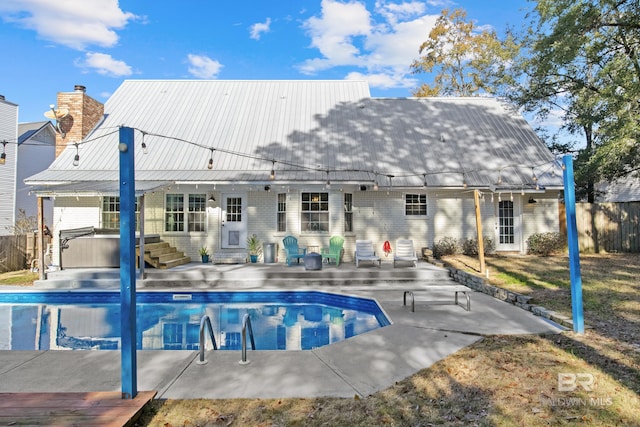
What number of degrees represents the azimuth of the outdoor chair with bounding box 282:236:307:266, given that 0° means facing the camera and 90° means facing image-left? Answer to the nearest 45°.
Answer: approximately 315°

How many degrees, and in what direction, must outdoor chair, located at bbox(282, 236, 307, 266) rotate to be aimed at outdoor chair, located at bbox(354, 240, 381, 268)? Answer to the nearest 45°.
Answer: approximately 45° to its left

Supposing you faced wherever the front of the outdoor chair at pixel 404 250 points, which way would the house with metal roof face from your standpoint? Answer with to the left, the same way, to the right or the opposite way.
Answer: the opposite way

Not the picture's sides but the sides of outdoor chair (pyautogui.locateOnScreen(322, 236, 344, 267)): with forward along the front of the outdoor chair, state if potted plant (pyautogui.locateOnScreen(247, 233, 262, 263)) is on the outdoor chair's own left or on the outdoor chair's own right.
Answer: on the outdoor chair's own right

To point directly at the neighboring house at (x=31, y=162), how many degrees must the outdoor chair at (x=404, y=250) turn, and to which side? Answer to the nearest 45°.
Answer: approximately 90° to its right

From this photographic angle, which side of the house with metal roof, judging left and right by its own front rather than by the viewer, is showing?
back

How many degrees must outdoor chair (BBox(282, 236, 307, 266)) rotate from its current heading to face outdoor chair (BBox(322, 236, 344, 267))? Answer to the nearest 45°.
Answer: approximately 45° to its left
